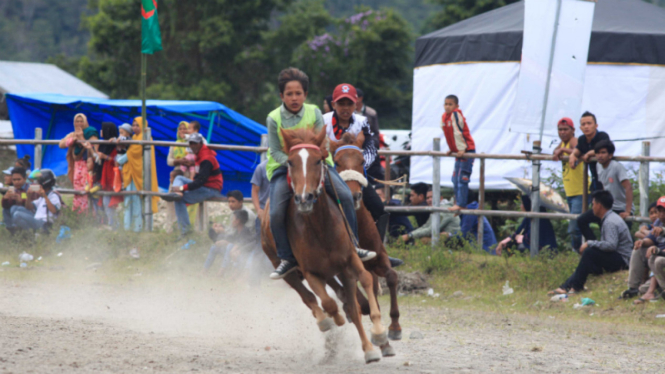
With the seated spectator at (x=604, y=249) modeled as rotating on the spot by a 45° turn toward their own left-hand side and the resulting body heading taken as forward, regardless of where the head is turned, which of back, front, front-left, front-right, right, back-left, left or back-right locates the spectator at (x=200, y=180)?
front-right

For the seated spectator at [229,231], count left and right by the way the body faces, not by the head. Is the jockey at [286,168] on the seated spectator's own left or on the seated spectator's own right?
on the seated spectator's own left

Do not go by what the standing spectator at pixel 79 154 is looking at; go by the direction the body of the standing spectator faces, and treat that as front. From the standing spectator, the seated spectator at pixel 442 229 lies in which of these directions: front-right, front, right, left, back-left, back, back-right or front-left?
front-left

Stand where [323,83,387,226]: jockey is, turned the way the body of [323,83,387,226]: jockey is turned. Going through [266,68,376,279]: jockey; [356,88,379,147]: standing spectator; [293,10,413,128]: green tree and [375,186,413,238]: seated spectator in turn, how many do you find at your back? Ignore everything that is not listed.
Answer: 3

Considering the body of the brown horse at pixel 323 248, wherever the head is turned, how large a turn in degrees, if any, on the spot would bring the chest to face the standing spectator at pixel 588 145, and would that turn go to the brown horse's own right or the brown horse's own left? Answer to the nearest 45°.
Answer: approximately 135° to the brown horse's own left

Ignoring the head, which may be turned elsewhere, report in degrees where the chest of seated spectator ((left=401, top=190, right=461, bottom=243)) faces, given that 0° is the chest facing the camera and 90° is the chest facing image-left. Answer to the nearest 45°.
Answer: approximately 90°

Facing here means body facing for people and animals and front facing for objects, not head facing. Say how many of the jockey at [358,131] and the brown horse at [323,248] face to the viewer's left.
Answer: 0

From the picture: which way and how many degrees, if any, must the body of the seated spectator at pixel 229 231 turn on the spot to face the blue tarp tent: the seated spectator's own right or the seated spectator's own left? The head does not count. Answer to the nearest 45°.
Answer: approximately 135° to the seated spectator's own right

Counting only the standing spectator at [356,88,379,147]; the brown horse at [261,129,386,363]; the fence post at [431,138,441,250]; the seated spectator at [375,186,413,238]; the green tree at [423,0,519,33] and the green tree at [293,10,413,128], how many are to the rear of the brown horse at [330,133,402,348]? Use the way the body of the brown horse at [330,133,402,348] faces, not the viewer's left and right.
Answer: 5

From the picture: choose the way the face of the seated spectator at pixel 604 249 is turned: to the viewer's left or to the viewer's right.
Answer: to the viewer's left

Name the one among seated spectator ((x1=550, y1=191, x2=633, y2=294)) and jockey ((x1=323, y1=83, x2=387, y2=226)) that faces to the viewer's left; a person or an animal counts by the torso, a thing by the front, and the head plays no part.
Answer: the seated spectator

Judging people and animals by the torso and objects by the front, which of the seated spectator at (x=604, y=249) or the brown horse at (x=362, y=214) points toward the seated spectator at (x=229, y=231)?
the seated spectator at (x=604, y=249)

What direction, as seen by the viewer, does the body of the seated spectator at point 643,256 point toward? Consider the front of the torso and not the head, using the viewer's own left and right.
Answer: facing the viewer and to the left of the viewer

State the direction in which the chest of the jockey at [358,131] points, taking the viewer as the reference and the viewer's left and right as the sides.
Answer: facing the viewer
